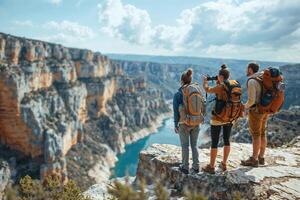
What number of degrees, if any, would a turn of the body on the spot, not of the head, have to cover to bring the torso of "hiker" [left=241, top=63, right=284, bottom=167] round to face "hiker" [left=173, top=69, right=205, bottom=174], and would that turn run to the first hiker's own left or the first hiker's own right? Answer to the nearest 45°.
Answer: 0° — they already face them

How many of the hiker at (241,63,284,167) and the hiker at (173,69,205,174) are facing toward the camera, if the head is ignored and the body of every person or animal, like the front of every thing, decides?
0

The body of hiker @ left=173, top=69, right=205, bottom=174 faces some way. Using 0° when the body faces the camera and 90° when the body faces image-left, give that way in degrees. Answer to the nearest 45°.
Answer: approximately 135°

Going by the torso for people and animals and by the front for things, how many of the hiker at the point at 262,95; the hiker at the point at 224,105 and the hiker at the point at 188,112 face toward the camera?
0

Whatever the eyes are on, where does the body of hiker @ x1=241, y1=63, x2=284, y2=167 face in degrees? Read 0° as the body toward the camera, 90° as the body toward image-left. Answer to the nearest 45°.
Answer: approximately 90°

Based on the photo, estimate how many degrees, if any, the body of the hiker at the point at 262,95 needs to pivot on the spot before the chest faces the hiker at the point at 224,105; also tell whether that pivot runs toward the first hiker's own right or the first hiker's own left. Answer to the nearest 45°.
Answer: approximately 45° to the first hiker's own left

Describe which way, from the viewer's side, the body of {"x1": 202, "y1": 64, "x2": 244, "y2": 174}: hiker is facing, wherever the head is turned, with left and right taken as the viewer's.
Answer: facing away from the viewer and to the left of the viewer
